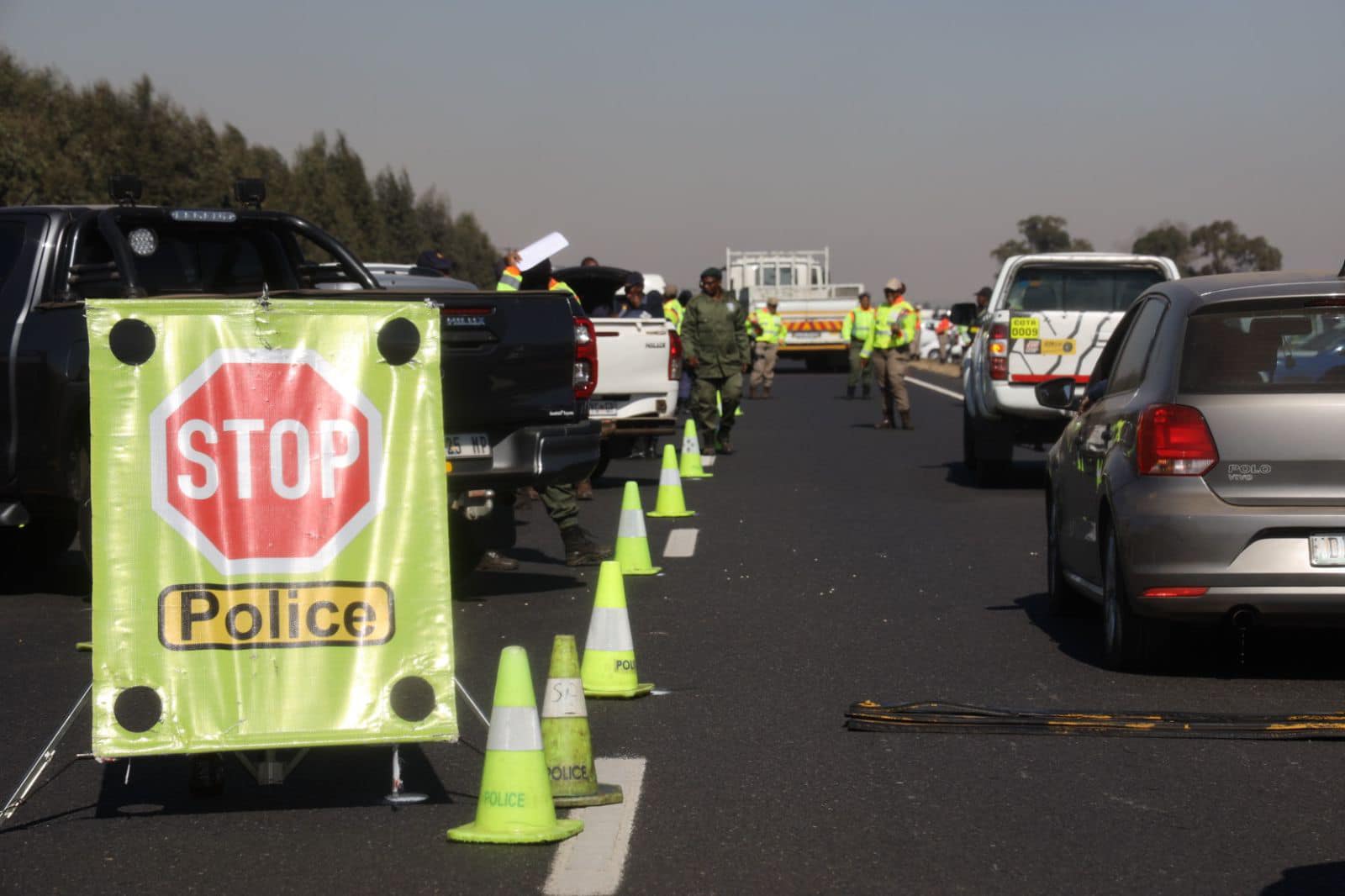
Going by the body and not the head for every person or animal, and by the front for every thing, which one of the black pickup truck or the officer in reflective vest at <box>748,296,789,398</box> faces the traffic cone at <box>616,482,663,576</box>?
the officer in reflective vest

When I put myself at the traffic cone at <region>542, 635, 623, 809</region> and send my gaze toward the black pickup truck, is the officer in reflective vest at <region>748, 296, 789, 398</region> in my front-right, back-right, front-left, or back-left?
front-right

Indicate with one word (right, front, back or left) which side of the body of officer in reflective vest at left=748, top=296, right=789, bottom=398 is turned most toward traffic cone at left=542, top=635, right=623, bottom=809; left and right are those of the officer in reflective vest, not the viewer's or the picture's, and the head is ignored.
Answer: front

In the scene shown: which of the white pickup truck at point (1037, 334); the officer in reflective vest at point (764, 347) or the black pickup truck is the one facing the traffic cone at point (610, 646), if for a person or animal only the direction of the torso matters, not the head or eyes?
the officer in reflective vest

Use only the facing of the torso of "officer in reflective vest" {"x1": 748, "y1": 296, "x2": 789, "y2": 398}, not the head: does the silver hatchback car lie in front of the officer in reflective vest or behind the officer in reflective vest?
in front

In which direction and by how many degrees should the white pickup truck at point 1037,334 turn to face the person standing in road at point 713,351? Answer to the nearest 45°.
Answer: approximately 45° to its left

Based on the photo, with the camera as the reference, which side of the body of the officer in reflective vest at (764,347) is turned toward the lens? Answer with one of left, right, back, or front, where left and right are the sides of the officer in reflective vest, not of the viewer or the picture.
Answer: front

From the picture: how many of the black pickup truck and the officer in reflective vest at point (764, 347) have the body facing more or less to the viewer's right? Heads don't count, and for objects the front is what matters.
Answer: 0

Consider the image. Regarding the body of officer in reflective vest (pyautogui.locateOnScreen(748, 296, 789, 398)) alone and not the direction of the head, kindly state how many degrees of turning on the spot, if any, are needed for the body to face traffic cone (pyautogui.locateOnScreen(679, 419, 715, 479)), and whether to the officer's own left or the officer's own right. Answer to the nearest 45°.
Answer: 0° — they already face it

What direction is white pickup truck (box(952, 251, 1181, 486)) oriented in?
away from the camera

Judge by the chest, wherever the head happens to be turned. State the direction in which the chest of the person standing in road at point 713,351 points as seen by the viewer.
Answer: toward the camera

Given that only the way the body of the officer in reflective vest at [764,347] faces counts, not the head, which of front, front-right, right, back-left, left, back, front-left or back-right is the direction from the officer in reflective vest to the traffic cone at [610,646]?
front

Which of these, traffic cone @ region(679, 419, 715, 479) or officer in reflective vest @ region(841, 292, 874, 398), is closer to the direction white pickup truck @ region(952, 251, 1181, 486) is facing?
the officer in reflective vest
